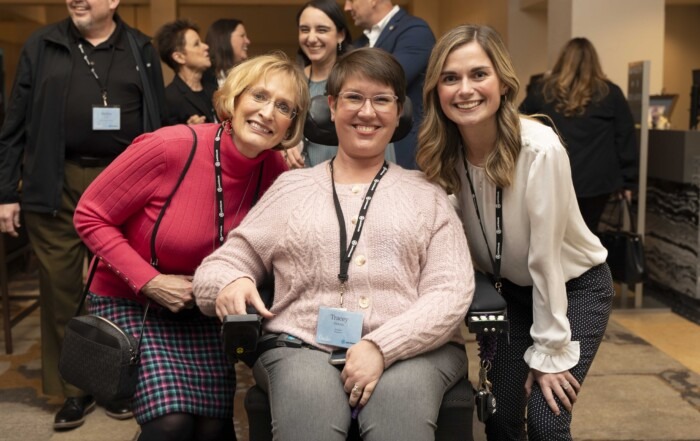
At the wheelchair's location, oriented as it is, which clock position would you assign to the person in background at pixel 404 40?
The person in background is roughly at 6 o'clock from the wheelchair.

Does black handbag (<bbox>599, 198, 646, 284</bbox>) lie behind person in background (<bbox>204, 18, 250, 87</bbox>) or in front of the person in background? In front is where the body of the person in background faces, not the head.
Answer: in front

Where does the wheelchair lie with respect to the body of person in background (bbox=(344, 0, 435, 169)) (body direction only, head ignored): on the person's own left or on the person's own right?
on the person's own left

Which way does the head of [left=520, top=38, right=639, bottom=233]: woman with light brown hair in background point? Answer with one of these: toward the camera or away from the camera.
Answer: away from the camera

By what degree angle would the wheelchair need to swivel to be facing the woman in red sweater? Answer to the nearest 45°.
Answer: approximately 135° to its right

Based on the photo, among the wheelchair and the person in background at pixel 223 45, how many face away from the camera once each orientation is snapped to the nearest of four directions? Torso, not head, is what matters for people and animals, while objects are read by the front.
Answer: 0

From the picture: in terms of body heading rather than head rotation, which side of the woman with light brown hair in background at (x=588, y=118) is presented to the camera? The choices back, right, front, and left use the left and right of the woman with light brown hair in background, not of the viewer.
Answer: back

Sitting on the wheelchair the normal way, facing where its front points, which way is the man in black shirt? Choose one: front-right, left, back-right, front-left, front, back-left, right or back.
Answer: back-right

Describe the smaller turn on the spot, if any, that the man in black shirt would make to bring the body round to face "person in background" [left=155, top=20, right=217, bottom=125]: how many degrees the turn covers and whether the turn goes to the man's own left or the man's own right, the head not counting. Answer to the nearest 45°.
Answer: approximately 135° to the man's own left
